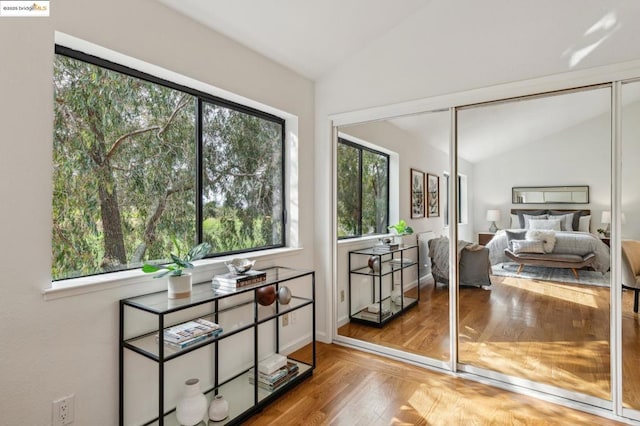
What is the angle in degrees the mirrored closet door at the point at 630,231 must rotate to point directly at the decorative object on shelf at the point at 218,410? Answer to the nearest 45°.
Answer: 0° — it already faces it

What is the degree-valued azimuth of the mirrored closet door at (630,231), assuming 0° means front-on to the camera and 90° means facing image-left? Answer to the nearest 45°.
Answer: approximately 45°
